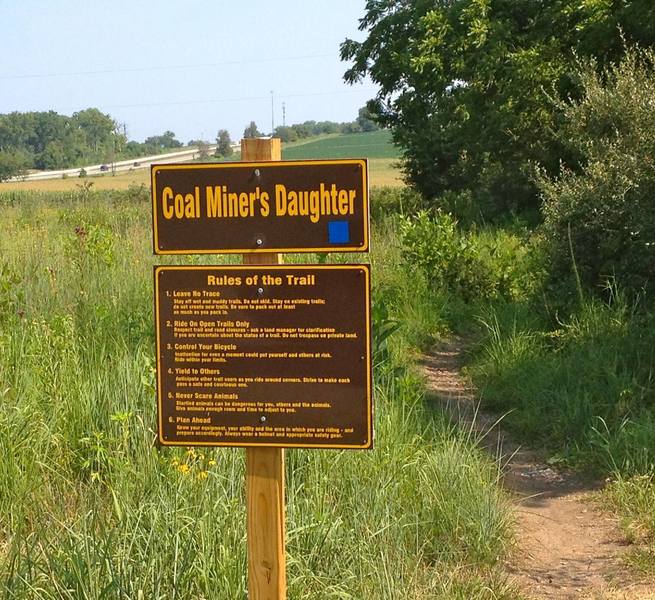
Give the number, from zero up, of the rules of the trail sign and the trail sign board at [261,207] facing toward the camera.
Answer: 2

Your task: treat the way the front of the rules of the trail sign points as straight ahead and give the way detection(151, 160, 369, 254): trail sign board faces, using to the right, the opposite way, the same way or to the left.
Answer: the same way

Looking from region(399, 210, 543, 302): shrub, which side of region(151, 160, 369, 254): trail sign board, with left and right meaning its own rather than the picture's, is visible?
back

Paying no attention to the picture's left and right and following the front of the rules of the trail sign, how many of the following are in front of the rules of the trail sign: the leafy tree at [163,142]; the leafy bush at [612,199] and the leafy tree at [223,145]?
0

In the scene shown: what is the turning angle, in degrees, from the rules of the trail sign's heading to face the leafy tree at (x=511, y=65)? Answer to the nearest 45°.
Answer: approximately 180°

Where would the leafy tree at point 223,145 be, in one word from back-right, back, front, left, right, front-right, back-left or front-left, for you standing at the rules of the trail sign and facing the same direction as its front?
back

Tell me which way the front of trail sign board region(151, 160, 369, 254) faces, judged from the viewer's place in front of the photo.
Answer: facing the viewer

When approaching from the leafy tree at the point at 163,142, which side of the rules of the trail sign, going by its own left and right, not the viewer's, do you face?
back

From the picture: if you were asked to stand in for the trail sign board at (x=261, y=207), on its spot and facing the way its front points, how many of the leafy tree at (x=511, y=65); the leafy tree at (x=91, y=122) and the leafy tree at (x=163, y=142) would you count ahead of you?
0

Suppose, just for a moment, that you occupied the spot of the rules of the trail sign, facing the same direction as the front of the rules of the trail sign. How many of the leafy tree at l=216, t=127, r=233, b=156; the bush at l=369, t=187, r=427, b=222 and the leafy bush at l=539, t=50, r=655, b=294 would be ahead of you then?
0

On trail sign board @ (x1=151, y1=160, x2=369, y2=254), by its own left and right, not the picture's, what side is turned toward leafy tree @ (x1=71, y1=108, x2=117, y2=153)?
back
